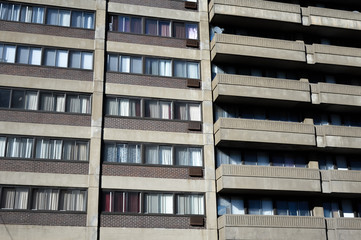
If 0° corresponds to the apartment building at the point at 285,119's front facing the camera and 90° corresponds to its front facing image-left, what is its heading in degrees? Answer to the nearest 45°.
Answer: approximately 0°
